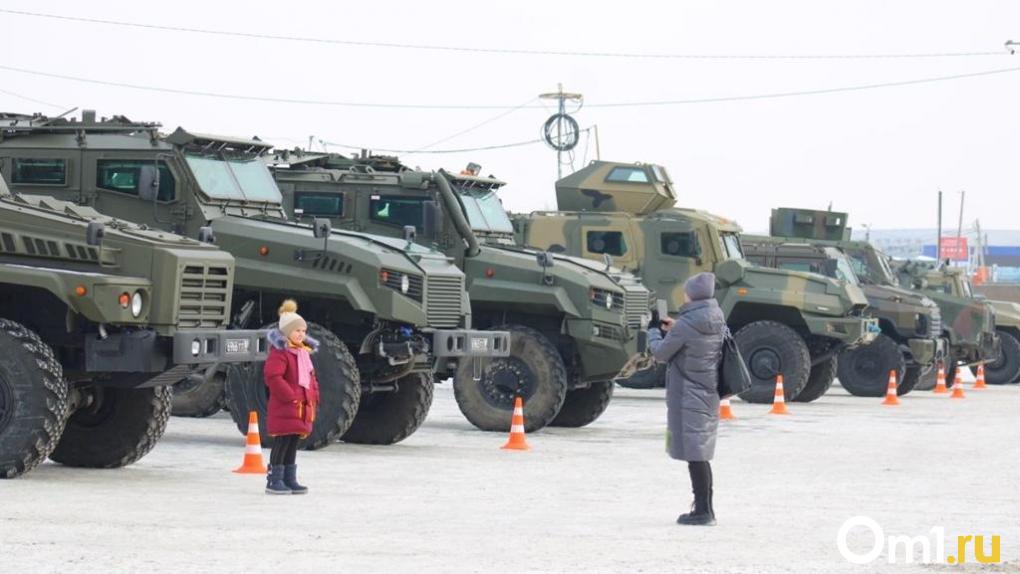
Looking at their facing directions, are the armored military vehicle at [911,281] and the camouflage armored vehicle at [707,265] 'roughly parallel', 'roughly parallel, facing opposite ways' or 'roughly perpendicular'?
roughly parallel

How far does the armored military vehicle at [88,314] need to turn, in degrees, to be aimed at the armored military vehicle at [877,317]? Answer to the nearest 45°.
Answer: approximately 90° to its left

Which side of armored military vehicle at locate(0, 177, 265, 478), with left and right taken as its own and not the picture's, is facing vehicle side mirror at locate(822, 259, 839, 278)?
left

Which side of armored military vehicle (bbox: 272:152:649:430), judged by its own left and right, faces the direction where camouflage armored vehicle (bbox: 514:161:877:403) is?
left

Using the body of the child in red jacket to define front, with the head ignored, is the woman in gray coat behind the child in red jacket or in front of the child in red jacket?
in front

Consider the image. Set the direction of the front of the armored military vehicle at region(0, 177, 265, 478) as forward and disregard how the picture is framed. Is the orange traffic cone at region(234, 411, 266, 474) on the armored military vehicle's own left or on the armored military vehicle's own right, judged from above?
on the armored military vehicle's own left

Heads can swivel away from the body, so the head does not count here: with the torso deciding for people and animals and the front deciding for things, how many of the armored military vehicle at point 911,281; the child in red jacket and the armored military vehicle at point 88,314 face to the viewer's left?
0

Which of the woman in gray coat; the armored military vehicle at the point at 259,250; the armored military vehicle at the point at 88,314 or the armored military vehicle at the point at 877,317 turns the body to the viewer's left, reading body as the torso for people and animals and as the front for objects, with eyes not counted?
the woman in gray coat

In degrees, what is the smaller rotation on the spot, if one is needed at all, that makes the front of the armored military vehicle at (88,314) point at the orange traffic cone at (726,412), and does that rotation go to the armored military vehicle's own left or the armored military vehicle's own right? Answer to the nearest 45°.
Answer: approximately 90° to the armored military vehicle's own left

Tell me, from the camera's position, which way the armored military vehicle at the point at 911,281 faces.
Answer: facing the viewer and to the right of the viewer

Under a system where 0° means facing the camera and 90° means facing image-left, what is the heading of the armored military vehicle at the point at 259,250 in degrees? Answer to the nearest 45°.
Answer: approximately 315°

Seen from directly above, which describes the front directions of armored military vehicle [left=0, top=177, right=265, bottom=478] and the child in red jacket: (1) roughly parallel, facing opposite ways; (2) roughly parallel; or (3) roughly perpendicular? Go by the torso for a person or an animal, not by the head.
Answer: roughly parallel

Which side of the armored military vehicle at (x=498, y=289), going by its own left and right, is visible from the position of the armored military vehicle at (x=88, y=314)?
right

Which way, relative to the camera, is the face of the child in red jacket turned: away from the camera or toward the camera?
toward the camera

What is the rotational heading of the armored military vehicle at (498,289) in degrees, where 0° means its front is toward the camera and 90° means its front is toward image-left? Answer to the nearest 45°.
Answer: approximately 315°

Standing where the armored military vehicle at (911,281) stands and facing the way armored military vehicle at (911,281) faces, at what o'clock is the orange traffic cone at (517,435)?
The orange traffic cone is roughly at 2 o'clock from the armored military vehicle.

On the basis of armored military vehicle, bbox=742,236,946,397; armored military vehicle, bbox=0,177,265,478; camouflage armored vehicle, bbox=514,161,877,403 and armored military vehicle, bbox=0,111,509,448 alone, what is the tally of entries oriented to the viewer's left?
0

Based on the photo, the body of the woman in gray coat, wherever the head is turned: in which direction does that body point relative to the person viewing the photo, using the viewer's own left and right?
facing to the left of the viewer
